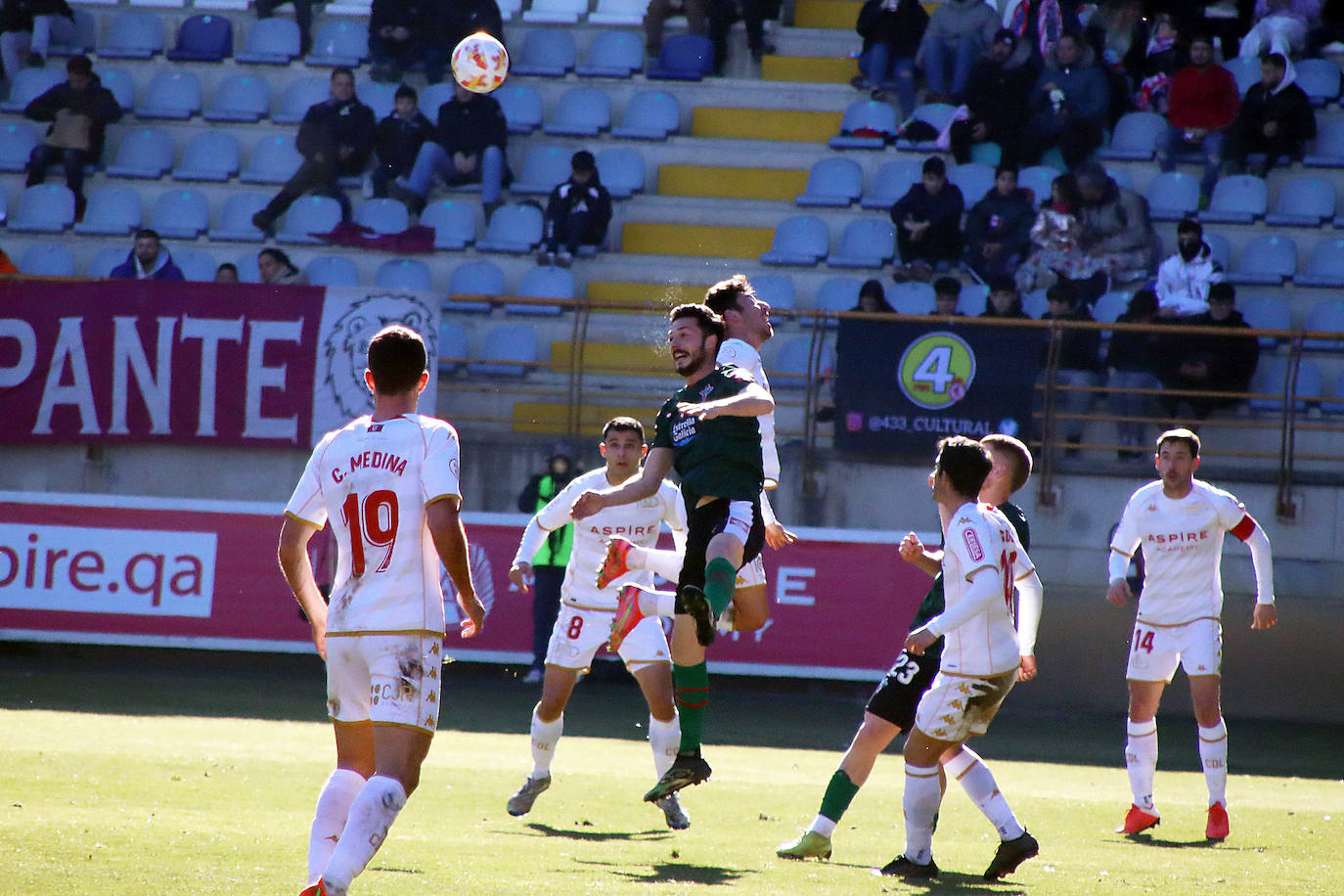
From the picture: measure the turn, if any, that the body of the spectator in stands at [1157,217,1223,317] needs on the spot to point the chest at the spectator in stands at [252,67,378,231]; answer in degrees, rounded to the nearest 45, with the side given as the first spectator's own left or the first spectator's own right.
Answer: approximately 90° to the first spectator's own right

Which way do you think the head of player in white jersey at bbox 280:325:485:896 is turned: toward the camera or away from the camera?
away from the camera

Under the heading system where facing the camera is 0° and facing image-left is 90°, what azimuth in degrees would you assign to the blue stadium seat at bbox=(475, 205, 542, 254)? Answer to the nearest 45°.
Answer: approximately 45°

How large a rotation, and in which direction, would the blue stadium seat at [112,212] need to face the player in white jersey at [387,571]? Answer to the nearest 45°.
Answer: approximately 45° to its left

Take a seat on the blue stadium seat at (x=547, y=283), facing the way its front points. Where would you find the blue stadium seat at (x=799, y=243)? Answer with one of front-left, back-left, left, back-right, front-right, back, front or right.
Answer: back-left

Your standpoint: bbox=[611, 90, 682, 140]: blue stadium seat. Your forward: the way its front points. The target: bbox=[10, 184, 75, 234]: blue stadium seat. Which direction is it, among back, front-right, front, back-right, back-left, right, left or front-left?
front-right

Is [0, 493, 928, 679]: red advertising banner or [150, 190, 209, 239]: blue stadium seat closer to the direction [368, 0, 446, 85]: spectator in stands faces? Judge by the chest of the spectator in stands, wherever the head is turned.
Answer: the red advertising banner

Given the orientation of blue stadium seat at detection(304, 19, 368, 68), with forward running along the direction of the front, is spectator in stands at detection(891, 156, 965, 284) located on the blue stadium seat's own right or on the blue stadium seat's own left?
on the blue stadium seat's own left

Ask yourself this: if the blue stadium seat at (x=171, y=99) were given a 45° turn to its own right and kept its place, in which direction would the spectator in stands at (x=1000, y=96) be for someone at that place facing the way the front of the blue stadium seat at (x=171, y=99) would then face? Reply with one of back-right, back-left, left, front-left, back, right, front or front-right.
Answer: back-left
